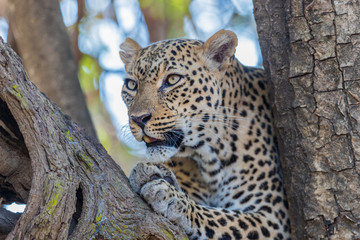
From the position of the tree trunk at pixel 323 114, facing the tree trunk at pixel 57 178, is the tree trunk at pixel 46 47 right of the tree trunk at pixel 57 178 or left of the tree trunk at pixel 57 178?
right

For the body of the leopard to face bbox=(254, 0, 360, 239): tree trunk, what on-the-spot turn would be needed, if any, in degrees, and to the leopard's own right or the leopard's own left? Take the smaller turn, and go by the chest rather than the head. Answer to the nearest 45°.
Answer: approximately 90° to the leopard's own left

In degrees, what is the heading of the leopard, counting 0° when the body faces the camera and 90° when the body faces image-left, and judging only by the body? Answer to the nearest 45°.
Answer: approximately 45°
